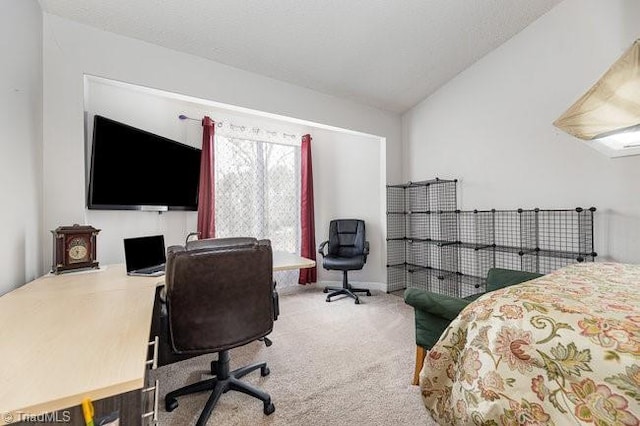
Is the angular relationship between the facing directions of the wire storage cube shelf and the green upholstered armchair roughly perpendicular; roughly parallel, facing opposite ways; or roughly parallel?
roughly parallel

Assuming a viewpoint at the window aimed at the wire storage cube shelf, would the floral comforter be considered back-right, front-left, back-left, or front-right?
front-right

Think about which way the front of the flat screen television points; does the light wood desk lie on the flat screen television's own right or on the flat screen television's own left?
on the flat screen television's own right

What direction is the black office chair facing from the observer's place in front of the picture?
facing the viewer

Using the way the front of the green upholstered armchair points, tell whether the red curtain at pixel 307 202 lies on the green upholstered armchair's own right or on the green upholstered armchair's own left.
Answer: on the green upholstered armchair's own right

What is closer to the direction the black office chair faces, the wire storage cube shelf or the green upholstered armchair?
the green upholstered armchair

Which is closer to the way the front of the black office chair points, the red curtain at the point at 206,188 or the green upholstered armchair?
the green upholstered armchair

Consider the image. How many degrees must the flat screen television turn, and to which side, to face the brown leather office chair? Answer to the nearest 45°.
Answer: approximately 45° to its right

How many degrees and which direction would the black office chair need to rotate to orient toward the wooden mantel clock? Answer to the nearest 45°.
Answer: approximately 45° to its right

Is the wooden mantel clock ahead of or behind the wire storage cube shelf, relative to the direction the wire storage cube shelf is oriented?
ahead

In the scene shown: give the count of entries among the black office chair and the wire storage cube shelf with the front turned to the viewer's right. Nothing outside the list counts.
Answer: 0

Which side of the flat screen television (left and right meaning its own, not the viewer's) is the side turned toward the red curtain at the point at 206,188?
left

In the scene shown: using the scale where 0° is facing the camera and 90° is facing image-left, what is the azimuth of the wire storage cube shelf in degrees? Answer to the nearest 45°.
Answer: approximately 45°
